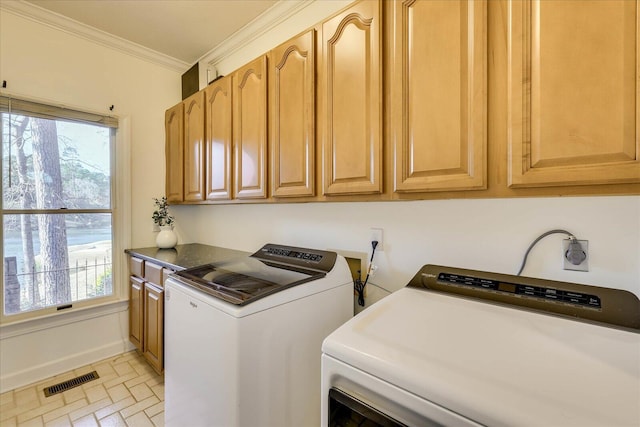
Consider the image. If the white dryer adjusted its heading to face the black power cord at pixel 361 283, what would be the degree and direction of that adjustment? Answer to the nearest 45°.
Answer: approximately 90° to its right

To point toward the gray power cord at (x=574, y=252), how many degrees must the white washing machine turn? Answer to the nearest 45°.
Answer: approximately 90° to its left

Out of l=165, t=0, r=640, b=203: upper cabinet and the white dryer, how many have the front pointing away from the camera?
0

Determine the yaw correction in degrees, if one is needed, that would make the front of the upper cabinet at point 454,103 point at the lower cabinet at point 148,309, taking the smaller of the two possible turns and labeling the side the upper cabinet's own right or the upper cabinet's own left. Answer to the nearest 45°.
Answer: approximately 45° to the upper cabinet's own right

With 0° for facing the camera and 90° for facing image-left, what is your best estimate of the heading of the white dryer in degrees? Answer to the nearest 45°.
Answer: approximately 45°

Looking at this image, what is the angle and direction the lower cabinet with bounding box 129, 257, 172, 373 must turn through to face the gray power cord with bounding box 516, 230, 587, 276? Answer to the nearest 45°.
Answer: approximately 90° to its left

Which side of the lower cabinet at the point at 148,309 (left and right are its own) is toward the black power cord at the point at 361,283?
left

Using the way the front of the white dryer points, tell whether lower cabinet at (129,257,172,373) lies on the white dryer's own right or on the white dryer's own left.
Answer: on the white dryer's own right

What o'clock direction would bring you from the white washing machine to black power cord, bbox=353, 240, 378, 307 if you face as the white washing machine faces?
The black power cord is roughly at 7 o'clock from the white washing machine.

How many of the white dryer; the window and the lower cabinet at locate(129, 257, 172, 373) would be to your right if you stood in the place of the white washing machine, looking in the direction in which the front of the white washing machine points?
2

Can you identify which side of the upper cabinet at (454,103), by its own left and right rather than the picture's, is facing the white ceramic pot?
right
